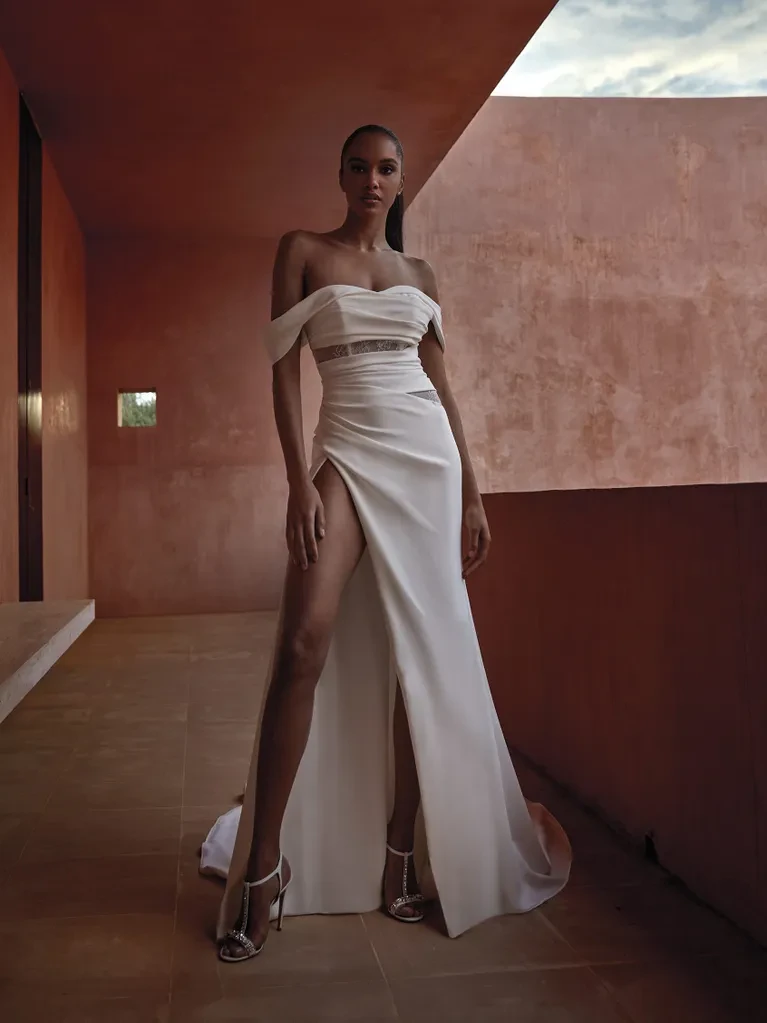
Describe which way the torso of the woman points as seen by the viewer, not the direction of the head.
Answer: toward the camera
